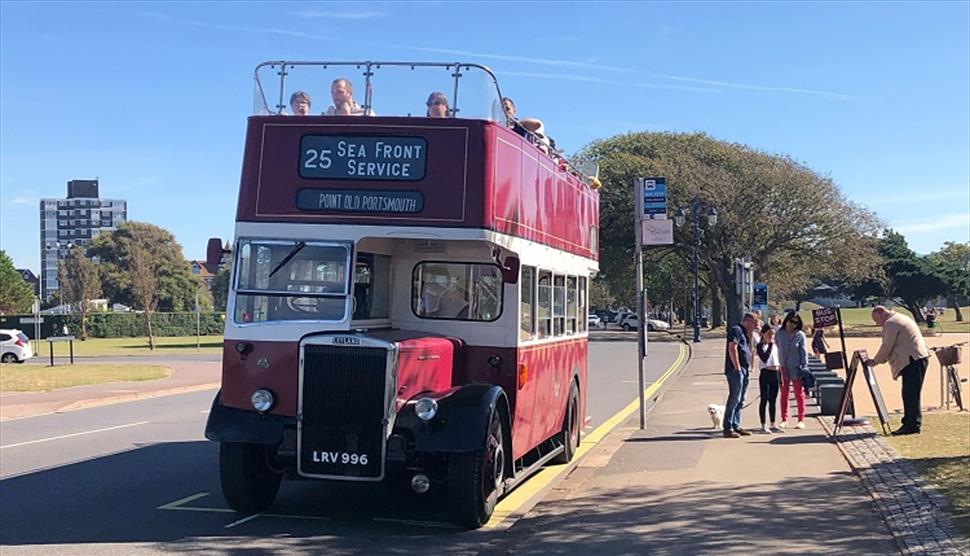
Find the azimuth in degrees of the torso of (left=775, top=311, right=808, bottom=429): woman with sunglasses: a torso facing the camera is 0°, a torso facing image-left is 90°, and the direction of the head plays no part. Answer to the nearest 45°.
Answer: approximately 0°

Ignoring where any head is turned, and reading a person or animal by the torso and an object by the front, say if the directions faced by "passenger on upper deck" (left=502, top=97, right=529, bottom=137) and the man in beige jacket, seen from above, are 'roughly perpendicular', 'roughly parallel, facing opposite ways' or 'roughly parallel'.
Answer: roughly perpendicular

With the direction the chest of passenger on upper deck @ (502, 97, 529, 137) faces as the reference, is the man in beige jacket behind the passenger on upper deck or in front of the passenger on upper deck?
behind

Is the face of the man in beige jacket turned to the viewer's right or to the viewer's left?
to the viewer's left

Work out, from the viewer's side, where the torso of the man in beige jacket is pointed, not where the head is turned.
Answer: to the viewer's left

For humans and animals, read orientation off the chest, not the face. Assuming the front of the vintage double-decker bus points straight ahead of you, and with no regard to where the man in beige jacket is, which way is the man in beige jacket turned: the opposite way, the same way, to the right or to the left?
to the right

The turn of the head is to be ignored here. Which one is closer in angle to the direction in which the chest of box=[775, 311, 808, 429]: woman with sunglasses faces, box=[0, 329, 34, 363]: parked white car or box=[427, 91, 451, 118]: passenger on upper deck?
the passenger on upper deck

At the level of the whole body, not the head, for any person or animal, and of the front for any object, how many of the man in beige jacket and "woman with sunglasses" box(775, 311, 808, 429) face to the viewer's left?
1

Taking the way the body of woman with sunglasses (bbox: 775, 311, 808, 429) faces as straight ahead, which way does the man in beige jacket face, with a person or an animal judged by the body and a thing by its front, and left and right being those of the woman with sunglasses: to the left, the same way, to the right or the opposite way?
to the right
